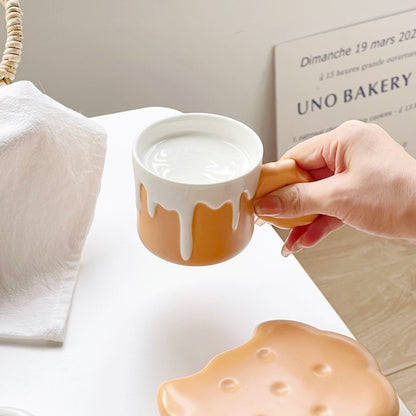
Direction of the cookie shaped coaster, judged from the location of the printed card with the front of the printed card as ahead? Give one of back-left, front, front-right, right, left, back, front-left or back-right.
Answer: front-right

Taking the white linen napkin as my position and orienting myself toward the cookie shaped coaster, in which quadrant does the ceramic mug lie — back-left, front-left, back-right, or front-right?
front-left

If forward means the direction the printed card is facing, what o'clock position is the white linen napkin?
The white linen napkin is roughly at 2 o'clock from the printed card.

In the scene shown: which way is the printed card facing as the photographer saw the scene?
facing the viewer and to the right of the viewer

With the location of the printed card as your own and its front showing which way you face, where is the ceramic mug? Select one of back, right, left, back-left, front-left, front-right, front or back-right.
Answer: front-right
